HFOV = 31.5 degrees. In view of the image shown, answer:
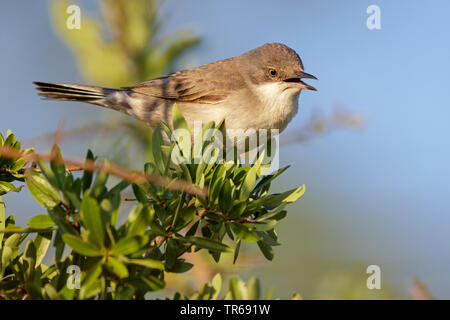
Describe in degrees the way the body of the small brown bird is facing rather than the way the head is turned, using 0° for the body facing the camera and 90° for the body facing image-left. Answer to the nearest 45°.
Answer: approximately 270°
